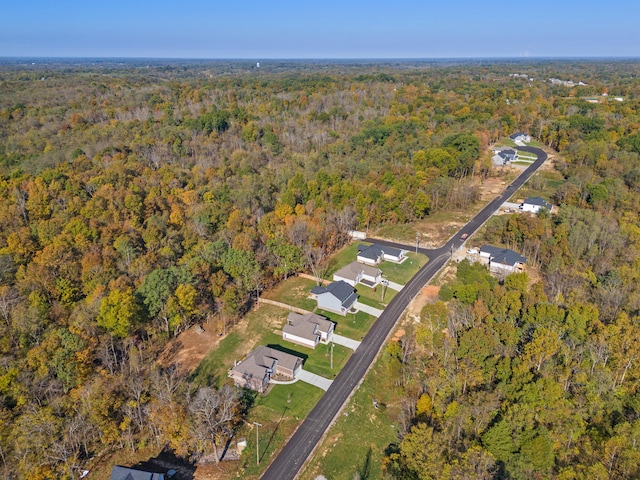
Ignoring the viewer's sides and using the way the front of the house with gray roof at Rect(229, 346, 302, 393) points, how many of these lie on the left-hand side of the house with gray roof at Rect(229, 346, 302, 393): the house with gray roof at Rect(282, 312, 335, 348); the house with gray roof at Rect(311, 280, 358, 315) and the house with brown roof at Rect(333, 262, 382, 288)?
3

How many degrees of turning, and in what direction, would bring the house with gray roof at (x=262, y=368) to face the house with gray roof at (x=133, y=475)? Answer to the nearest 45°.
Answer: approximately 90° to its right

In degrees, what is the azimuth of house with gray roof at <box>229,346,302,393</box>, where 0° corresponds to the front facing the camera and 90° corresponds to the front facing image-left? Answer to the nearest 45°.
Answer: approximately 315°

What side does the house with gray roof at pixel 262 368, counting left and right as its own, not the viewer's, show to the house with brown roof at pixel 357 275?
left

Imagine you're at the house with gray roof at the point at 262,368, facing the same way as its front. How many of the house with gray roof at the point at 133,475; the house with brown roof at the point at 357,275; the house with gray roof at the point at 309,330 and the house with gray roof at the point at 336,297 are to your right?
1

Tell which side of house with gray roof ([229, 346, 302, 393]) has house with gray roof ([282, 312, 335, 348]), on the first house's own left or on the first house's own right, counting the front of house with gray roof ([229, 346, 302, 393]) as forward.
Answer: on the first house's own left

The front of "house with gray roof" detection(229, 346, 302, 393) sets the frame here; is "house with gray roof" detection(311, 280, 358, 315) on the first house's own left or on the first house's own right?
on the first house's own left
